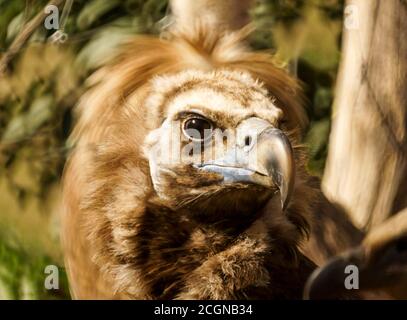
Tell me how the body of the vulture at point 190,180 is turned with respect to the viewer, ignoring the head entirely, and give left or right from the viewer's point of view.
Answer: facing the viewer and to the right of the viewer
